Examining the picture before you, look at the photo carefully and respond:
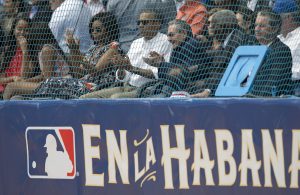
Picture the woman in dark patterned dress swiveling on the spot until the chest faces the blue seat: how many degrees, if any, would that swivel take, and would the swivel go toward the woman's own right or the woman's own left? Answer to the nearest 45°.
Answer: approximately 90° to the woman's own left

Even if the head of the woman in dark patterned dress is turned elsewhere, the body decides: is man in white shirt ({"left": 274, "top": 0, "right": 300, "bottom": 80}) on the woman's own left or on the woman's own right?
on the woman's own left

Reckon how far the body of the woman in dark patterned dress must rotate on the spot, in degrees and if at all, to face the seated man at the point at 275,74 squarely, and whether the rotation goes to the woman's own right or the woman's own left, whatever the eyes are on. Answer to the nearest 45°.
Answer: approximately 90° to the woman's own left

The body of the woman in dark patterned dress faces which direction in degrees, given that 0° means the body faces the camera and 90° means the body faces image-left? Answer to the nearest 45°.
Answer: approximately 45°
